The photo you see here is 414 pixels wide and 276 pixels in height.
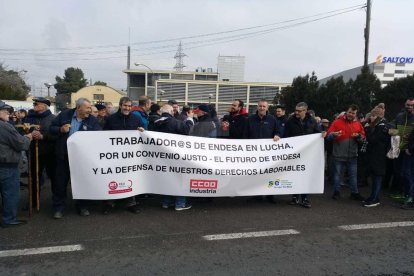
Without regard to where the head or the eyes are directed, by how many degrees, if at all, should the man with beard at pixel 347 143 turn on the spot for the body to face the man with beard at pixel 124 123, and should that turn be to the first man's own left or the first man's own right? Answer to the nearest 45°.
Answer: approximately 45° to the first man's own right

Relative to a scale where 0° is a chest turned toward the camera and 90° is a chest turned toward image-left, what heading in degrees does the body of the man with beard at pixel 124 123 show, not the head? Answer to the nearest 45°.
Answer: approximately 0°

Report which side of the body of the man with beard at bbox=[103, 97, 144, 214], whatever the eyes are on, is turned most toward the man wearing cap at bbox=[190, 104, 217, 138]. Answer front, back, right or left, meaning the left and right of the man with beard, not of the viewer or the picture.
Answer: left

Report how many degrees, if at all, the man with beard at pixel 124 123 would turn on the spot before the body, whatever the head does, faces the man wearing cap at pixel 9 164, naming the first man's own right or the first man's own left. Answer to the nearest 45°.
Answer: approximately 90° to the first man's own right

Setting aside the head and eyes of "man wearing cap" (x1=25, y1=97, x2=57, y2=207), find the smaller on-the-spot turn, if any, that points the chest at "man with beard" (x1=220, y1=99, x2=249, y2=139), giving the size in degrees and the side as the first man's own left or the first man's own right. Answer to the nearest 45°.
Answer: approximately 135° to the first man's own left

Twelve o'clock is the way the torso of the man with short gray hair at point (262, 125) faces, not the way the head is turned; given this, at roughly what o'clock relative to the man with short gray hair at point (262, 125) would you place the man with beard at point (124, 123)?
the man with beard at point (124, 123) is roughly at 2 o'clock from the man with short gray hair at point (262, 125).
